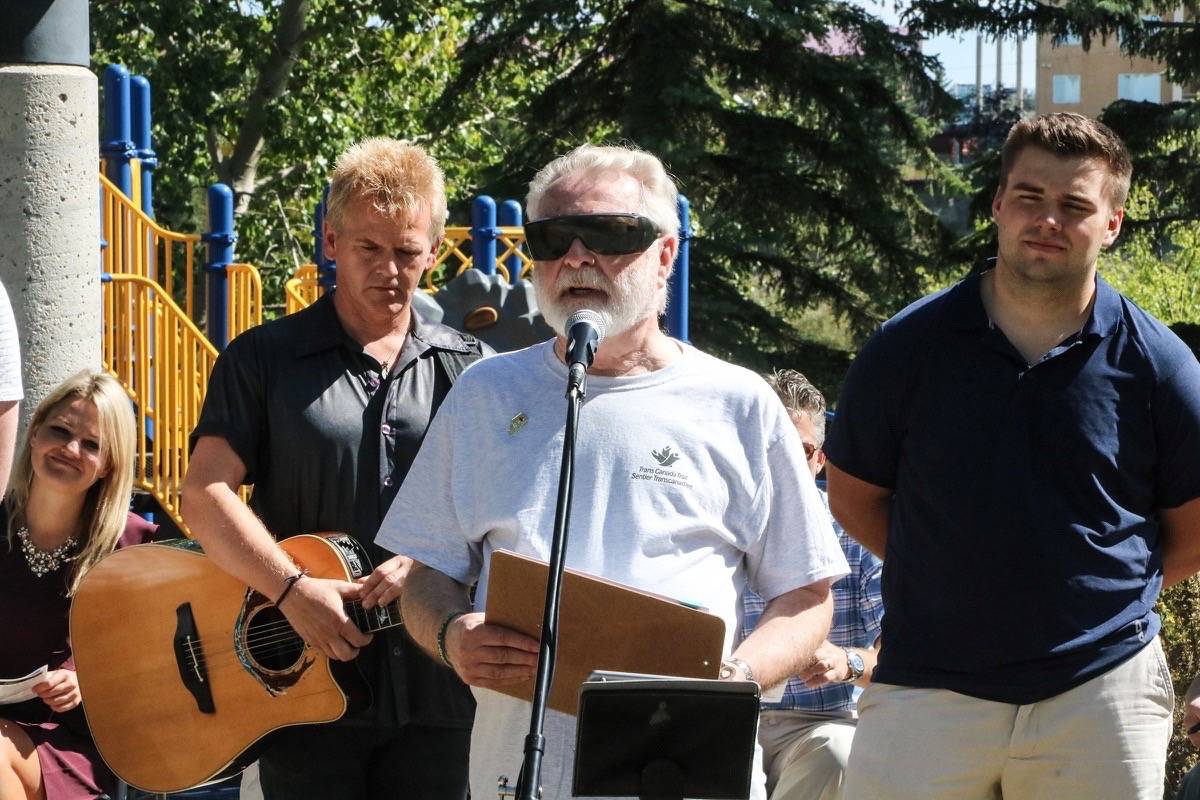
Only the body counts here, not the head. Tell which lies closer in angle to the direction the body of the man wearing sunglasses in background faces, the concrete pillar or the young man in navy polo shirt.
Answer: the young man in navy polo shirt

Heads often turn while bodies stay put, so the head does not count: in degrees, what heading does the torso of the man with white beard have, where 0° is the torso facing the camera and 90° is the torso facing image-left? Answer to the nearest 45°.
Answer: approximately 0°

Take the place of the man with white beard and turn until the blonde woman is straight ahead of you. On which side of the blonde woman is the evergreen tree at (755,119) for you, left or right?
right

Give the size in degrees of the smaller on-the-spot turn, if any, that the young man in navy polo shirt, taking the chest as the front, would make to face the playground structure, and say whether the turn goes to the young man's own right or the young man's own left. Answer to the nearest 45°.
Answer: approximately 135° to the young man's own right

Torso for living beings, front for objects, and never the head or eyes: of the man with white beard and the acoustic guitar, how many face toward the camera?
2

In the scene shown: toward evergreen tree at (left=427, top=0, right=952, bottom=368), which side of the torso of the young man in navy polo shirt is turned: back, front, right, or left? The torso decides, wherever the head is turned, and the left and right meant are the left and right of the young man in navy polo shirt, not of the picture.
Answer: back

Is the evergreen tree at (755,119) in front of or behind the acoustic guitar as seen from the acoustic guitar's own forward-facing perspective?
behind

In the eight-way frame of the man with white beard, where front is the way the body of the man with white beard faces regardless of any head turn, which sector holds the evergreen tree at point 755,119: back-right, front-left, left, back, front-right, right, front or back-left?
back
